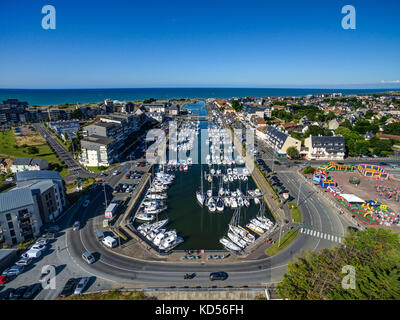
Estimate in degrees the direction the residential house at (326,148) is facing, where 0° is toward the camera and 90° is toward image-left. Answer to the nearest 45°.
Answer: approximately 0°

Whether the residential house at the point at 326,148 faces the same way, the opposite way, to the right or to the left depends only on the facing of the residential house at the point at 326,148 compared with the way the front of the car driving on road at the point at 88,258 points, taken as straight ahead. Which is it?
to the right

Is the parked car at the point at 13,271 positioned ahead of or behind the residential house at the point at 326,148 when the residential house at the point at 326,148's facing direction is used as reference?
ahead
